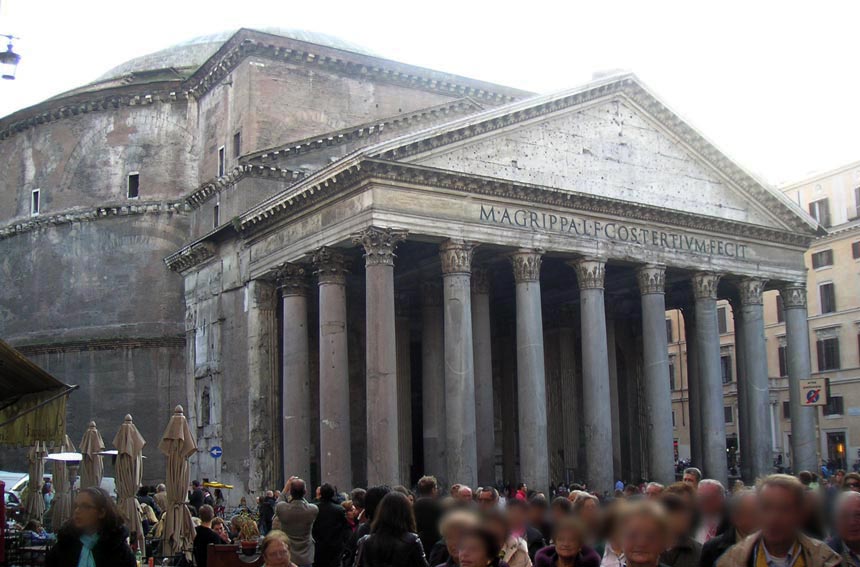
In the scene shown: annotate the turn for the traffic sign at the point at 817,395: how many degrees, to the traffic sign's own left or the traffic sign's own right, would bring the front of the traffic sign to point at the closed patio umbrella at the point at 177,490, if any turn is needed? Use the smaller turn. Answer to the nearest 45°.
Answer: approximately 45° to the traffic sign's own right

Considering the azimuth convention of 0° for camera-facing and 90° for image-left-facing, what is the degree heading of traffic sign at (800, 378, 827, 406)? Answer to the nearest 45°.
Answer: approximately 0°

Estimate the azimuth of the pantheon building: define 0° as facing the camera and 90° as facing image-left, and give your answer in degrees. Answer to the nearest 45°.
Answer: approximately 315°

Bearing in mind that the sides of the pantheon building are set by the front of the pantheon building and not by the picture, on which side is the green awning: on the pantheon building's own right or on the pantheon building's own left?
on the pantheon building's own right

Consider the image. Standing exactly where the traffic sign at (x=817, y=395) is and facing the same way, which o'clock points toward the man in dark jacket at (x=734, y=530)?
The man in dark jacket is roughly at 12 o'clock from the traffic sign.

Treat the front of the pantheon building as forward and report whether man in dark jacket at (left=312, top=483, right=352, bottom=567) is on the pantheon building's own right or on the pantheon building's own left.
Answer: on the pantheon building's own right

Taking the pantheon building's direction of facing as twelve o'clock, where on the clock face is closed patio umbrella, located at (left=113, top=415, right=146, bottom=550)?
The closed patio umbrella is roughly at 2 o'clock from the pantheon building.

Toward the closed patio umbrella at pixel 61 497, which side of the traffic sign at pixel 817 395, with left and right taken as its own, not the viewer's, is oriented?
right

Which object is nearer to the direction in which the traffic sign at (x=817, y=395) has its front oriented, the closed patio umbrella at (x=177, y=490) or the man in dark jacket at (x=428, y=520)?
the man in dark jacket

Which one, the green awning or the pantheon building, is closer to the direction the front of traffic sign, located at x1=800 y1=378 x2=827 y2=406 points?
the green awning

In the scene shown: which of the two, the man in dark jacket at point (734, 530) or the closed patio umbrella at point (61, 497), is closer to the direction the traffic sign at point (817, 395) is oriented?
the man in dark jacket

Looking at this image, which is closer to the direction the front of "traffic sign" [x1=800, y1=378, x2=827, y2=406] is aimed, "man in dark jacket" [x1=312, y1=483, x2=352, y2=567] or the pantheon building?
the man in dark jacket
